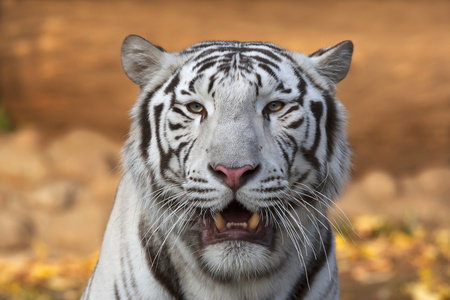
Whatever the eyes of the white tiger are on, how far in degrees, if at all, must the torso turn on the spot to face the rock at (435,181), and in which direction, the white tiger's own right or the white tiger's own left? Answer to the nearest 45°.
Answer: approximately 135° to the white tiger's own left

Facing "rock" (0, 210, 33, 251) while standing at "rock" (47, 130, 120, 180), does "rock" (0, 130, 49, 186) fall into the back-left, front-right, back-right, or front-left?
front-right

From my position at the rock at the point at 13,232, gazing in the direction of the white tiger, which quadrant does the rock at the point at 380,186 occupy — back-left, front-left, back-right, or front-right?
front-left

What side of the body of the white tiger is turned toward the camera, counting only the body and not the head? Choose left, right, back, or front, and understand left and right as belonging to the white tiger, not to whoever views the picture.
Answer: front

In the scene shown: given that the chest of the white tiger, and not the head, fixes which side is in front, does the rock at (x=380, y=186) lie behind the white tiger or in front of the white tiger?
behind

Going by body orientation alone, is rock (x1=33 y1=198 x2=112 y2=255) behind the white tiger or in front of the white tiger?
behind
